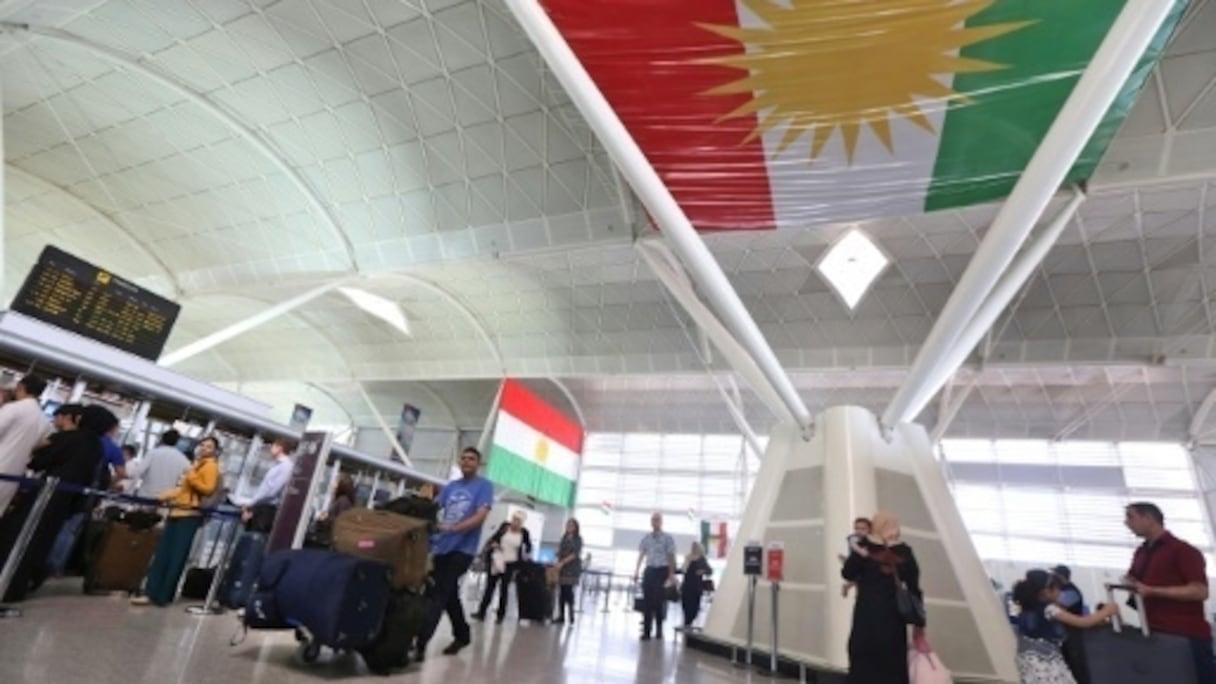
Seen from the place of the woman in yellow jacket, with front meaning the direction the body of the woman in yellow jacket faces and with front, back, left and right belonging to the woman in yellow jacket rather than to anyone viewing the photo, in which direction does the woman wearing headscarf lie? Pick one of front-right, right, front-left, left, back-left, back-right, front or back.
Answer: left

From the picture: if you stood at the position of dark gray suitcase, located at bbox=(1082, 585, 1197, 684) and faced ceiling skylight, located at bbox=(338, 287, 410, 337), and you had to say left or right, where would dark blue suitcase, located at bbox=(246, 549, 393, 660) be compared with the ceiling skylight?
left

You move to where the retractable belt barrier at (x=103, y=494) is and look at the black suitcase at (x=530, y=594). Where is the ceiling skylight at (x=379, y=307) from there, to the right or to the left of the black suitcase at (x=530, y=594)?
left

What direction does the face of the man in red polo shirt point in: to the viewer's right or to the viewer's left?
to the viewer's left

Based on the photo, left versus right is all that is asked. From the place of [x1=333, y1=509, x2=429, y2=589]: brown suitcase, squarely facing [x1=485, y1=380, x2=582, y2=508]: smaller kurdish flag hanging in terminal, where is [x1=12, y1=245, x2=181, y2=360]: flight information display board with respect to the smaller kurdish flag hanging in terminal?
left

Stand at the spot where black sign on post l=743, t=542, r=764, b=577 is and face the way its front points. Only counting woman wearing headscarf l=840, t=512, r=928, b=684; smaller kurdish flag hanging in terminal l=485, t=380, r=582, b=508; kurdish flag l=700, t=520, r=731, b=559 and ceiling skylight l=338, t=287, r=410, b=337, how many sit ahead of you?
1

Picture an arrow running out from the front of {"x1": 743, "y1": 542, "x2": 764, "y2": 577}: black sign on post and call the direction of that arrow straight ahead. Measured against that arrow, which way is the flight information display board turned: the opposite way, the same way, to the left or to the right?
to the left

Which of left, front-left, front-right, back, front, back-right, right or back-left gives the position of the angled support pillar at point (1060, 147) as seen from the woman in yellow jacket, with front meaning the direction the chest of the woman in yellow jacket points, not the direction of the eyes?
left

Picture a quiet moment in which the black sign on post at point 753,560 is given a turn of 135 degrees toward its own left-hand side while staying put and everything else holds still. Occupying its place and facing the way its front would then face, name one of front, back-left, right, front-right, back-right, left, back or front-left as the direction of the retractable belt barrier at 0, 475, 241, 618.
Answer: back

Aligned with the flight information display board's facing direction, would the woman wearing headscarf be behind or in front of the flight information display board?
in front

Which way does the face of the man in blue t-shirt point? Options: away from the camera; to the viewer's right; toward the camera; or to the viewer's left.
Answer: toward the camera

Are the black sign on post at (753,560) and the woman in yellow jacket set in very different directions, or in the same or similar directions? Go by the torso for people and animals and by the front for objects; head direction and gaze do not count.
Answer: same or similar directions

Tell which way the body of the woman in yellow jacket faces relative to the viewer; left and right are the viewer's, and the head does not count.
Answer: facing the viewer and to the left of the viewer

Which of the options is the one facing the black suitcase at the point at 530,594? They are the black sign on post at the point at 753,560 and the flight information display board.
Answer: the flight information display board

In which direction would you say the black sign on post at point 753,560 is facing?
toward the camera

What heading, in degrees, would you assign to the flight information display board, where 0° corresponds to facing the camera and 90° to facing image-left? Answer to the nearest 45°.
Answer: approximately 315°
